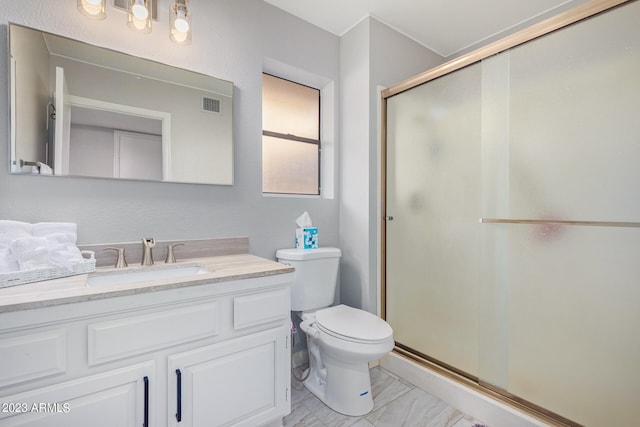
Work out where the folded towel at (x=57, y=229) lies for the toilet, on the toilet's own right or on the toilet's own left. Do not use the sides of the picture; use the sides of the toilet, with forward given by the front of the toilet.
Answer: on the toilet's own right

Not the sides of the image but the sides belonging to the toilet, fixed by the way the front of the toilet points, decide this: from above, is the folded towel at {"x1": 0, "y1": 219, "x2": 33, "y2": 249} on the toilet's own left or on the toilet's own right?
on the toilet's own right

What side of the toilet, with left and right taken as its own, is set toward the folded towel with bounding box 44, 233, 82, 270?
right

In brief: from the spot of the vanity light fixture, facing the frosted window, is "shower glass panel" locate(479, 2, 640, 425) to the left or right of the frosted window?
right

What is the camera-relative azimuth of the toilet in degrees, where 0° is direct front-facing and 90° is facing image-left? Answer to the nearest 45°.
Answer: approximately 315°

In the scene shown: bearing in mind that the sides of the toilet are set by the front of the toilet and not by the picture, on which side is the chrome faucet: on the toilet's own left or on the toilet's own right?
on the toilet's own right
